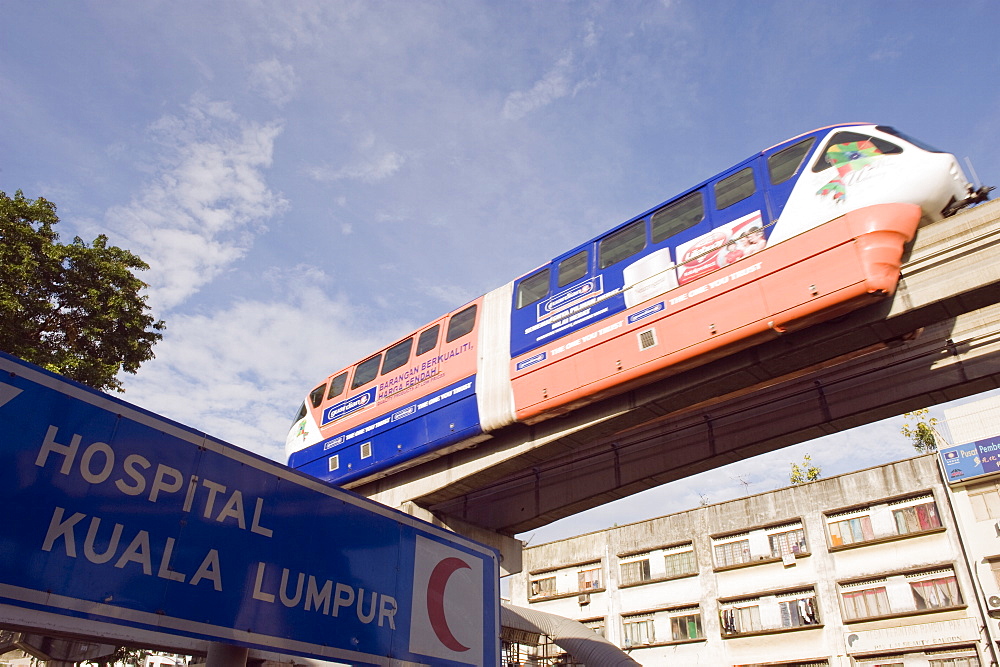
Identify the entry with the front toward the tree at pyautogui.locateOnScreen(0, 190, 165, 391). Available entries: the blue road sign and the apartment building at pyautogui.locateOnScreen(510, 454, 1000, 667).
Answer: the apartment building

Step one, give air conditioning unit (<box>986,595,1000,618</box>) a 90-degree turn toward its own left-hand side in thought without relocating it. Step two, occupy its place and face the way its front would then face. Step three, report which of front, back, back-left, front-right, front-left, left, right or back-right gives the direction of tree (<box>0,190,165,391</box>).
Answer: back-right

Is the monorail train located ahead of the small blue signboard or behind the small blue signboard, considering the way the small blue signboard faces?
ahead

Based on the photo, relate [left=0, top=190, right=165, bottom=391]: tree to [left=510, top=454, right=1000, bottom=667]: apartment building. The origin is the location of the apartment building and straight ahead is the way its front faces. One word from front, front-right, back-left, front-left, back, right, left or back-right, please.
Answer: front

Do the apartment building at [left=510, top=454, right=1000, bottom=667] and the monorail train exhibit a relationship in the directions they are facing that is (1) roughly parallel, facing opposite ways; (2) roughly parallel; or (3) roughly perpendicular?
roughly perpendicular

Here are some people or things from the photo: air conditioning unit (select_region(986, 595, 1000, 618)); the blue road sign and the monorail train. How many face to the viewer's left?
0

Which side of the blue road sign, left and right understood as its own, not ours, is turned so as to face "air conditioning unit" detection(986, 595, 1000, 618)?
left

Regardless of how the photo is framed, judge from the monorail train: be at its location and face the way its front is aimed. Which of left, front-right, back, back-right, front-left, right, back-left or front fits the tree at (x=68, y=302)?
back-right

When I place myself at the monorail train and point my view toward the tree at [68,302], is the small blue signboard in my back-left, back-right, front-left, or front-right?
back-right

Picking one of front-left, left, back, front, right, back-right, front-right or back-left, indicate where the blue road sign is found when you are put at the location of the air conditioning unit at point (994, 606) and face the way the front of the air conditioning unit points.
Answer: front

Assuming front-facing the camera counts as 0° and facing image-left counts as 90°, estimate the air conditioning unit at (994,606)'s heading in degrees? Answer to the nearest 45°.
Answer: approximately 0°

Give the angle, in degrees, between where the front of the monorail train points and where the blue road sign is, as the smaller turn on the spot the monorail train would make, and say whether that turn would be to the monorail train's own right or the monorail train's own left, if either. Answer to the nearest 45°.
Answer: approximately 90° to the monorail train's own right

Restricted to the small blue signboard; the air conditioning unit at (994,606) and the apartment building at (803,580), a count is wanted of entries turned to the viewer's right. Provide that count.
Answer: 0

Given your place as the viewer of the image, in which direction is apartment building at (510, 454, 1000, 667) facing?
facing the viewer and to the left of the viewer
